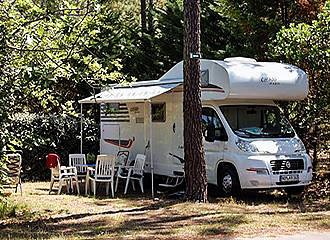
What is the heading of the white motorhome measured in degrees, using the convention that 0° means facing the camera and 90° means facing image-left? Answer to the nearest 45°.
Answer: approximately 315°

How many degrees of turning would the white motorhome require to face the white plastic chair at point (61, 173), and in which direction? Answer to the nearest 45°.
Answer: approximately 135° to its right

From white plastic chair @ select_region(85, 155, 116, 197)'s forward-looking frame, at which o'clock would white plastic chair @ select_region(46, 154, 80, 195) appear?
white plastic chair @ select_region(46, 154, 80, 195) is roughly at 11 o'clock from white plastic chair @ select_region(85, 155, 116, 197).

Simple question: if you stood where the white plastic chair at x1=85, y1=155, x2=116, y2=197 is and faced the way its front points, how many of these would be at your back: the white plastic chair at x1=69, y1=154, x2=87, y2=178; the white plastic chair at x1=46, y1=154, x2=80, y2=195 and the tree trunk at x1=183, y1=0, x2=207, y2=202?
1

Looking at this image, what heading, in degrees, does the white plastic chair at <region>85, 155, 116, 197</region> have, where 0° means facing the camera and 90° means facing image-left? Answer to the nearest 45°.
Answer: approximately 135°

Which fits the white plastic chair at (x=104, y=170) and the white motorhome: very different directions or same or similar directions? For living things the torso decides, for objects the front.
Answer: very different directions

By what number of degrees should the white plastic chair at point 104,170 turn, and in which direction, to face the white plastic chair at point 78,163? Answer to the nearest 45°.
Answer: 0° — it already faces it

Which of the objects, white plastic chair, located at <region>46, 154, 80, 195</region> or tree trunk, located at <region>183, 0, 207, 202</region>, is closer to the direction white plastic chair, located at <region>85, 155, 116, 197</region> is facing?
the white plastic chair

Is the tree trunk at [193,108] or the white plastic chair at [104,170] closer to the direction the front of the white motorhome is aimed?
the tree trunk

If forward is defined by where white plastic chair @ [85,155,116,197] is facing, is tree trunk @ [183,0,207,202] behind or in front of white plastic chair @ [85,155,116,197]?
behind
